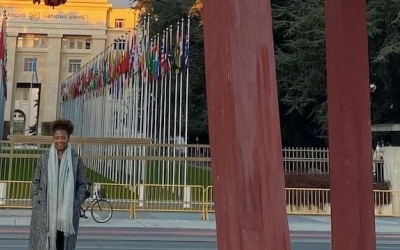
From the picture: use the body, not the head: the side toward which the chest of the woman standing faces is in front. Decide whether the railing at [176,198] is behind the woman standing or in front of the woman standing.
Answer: behind

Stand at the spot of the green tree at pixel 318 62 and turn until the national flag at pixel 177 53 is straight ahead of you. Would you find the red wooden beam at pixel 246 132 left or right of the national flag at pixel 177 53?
left

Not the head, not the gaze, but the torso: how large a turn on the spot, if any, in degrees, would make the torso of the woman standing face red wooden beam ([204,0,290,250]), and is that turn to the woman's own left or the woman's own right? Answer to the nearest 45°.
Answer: approximately 45° to the woman's own left

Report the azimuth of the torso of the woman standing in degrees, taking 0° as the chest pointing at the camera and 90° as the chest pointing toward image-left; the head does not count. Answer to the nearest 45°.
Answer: approximately 0°

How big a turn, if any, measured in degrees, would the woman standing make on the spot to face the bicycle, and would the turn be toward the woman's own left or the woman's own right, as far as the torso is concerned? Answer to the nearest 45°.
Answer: approximately 180°
